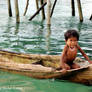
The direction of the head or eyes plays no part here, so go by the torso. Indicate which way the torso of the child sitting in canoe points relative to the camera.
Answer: toward the camera
